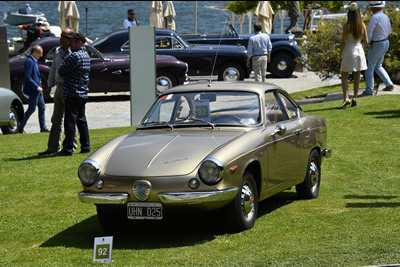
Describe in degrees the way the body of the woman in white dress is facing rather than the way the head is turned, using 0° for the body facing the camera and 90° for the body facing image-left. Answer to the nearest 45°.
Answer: approximately 180°

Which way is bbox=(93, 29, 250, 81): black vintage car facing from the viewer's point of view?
to the viewer's right

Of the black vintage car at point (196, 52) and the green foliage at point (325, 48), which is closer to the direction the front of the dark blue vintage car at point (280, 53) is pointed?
the green foliage

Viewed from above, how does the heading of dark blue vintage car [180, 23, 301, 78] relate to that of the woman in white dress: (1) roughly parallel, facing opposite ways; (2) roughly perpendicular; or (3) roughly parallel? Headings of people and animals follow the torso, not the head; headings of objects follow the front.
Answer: roughly perpendicular

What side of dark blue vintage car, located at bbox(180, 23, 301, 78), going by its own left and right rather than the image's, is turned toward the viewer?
right

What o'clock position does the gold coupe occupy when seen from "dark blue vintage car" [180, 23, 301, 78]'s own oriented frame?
The gold coupe is roughly at 3 o'clock from the dark blue vintage car.

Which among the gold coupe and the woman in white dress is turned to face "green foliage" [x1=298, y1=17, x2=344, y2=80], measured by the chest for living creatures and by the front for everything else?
the woman in white dress

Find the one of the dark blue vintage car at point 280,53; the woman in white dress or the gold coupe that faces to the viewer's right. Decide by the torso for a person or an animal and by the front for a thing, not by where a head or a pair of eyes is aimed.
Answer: the dark blue vintage car

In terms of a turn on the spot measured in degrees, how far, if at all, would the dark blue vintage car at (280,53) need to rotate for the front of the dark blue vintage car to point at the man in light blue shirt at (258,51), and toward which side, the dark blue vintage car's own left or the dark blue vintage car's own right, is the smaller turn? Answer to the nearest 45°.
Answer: approximately 90° to the dark blue vintage car's own right

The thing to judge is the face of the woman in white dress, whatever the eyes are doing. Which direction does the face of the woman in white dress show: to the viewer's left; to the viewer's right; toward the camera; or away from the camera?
away from the camera

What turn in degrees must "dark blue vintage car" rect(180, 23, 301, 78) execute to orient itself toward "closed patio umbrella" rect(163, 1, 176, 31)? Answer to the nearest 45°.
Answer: approximately 135° to its left
